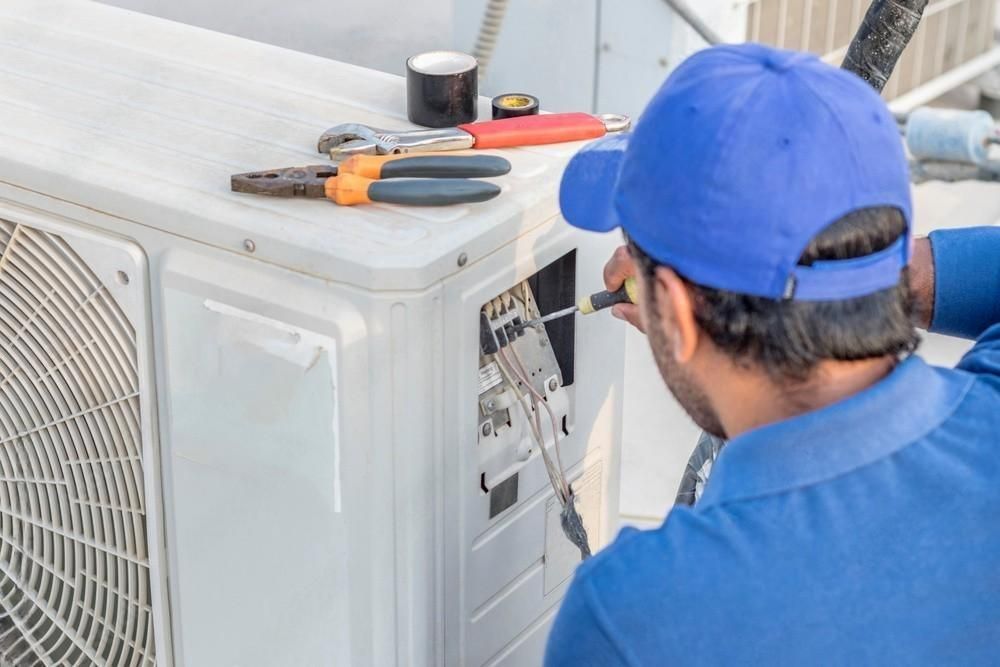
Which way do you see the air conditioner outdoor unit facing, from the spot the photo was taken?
facing the viewer and to the left of the viewer

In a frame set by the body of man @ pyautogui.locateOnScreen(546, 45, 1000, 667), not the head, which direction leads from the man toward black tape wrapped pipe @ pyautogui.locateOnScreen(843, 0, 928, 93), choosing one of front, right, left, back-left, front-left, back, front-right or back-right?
front-right

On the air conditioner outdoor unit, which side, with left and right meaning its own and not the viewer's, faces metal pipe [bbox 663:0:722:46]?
back

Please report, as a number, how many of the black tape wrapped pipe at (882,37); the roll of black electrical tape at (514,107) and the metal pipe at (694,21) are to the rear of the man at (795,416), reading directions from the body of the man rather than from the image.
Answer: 0

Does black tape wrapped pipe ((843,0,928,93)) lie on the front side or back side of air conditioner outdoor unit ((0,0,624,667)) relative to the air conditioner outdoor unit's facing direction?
on the back side

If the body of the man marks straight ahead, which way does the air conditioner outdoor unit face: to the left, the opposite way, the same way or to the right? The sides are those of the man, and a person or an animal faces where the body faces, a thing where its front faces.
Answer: to the left

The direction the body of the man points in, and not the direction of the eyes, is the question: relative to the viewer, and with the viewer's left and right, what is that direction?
facing away from the viewer and to the left of the viewer

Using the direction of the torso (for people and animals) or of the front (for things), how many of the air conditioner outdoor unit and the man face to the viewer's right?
0

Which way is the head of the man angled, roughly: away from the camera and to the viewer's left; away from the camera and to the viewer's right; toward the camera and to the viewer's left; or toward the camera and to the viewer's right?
away from the camera and to the viewer's left

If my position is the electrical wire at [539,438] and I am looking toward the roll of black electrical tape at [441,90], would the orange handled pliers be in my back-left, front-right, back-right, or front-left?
front-left
